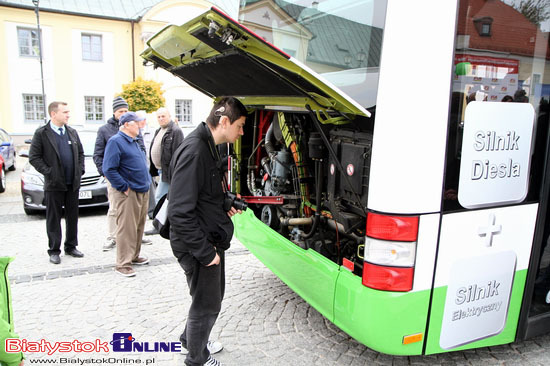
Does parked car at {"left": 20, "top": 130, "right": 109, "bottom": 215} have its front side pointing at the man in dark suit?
yes

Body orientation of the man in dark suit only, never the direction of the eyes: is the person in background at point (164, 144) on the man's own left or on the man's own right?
on the man's own left

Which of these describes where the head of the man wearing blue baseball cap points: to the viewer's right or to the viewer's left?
to the viewer's right

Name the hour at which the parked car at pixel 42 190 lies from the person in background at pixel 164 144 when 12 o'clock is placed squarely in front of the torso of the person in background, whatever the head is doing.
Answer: The parked car is roughly at 3 o'clock from the person in background.

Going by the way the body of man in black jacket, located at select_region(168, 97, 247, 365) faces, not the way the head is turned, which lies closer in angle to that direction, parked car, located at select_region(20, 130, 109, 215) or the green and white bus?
the green and white bus

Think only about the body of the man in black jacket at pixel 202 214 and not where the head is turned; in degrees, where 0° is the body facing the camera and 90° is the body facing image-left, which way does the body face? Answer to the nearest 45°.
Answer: approximately 270°

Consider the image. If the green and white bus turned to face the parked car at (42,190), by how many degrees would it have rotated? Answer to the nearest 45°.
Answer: approximately 90° to its left

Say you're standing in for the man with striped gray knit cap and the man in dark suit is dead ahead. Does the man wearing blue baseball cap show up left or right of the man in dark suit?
left

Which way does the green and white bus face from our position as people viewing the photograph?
facing away from the viewer and to the right of the viewer

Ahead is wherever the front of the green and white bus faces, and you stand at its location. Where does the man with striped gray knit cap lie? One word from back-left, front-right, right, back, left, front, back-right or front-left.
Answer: left

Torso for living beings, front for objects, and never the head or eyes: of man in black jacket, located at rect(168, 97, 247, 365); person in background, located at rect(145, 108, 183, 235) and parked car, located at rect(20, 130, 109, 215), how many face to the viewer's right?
1

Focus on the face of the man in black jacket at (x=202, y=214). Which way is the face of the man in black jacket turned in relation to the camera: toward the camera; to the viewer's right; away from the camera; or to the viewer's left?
to the viewer's right
